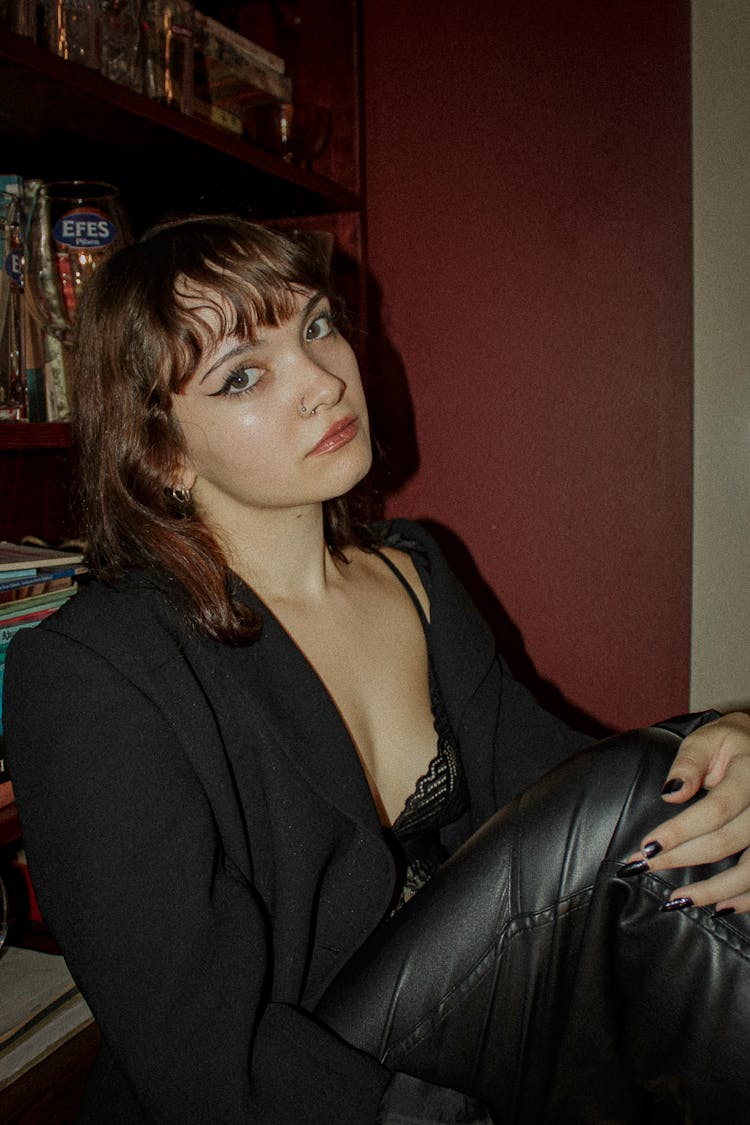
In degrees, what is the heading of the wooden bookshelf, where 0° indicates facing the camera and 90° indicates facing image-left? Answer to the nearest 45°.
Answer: approximately 315°

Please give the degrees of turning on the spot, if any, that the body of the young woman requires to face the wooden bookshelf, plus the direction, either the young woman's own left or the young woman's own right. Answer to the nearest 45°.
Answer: approximately 135° to the young woman's own left

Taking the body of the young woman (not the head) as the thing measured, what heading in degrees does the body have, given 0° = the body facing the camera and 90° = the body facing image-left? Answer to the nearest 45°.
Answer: approximately 315°
